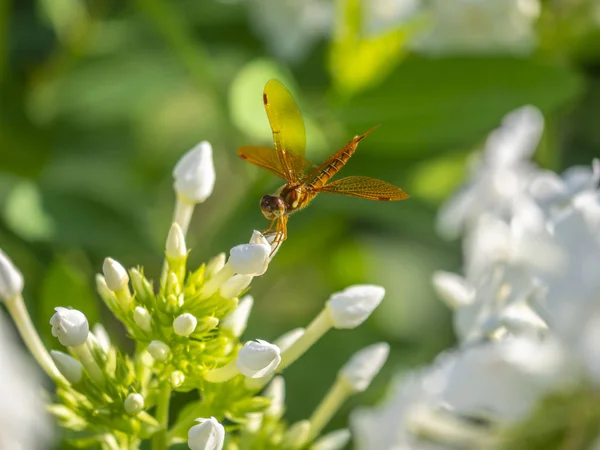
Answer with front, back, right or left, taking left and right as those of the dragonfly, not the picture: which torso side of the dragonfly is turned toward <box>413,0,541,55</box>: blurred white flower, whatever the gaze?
back

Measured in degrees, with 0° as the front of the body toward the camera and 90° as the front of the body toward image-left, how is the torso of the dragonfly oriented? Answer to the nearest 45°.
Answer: approximately 45°

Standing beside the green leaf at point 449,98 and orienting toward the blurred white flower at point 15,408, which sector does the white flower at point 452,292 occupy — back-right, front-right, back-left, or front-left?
front-left
